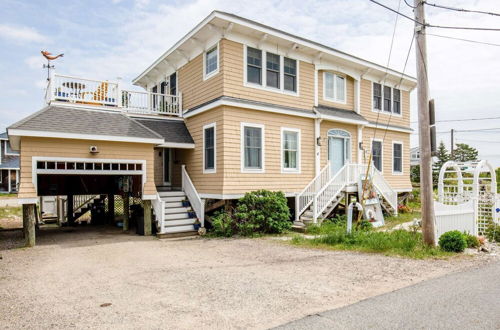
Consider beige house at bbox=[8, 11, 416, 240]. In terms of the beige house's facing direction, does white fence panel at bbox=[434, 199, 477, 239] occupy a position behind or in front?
in front

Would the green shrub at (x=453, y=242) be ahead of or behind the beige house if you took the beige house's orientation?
ahead

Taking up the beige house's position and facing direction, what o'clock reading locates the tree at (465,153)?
The tree is roughly at 9 o'clock from the beige house.

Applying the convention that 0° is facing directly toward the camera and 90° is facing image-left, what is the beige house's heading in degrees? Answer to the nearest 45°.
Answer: approximately 315°
